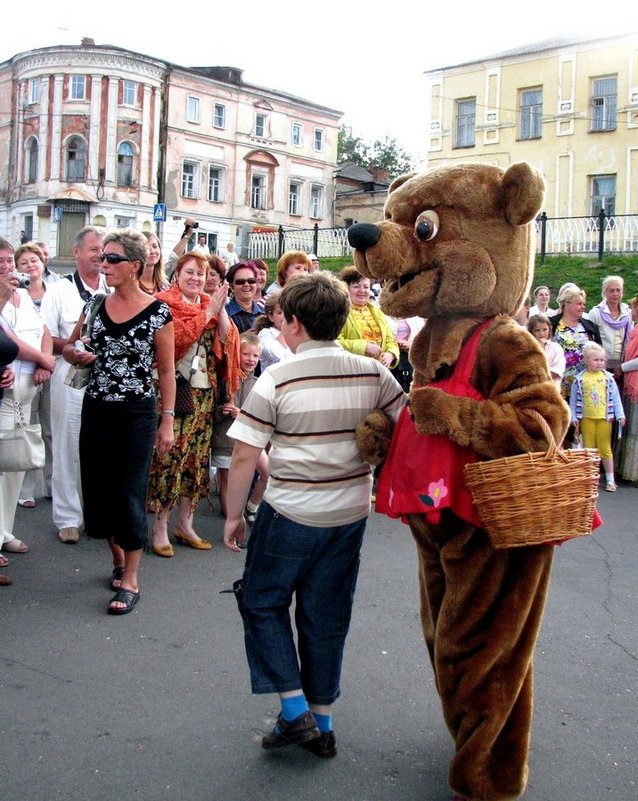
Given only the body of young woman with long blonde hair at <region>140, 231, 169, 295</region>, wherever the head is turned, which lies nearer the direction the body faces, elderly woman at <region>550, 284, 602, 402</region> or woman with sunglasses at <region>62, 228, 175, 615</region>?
the woman with sunglasses

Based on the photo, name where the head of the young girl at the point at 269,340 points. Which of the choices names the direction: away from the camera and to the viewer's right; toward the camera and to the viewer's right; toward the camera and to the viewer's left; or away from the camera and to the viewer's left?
toward the camera and to the viewer's right

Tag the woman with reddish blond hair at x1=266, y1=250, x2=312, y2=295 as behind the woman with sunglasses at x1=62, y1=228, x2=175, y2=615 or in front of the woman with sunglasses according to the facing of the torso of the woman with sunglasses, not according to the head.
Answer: behind

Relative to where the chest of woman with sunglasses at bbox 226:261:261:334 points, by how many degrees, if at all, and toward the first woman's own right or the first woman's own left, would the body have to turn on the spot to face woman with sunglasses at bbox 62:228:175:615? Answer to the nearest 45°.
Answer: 0° — they already face them

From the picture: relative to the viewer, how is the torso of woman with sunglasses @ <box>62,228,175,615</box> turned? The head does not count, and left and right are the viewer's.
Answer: facing the viewer and to the left of the viewer

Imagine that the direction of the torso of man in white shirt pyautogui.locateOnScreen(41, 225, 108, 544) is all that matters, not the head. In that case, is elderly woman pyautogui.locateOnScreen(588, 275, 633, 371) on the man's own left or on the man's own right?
on the man's own left

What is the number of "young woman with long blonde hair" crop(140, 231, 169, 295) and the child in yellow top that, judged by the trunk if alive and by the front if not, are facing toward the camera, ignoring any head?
2

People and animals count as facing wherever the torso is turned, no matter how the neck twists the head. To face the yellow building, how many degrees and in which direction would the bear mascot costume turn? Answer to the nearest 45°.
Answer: approximately 90° to its right

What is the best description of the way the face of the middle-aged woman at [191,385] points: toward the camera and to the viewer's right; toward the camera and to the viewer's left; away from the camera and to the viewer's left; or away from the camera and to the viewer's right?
toward the camera and to the viewer's right

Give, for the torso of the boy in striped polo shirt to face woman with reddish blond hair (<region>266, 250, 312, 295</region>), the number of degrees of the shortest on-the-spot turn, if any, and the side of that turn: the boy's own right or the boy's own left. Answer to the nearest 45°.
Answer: approximately 45° to the boy's own right

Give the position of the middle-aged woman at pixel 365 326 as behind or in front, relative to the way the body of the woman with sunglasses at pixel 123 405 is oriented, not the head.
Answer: behind

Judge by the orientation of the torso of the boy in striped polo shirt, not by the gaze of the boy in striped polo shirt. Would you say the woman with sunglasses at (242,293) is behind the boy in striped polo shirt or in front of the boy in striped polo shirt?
in front

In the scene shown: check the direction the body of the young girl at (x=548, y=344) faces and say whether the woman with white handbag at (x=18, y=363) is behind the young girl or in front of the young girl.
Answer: in front

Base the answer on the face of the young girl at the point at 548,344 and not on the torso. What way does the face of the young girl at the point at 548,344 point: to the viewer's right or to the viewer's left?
to the viewer's left

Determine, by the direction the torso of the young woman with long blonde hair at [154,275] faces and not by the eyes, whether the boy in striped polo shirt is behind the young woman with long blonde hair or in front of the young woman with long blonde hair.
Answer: in front

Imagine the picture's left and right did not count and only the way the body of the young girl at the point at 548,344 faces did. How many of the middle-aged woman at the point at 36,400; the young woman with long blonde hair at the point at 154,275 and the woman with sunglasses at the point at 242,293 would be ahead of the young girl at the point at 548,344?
3

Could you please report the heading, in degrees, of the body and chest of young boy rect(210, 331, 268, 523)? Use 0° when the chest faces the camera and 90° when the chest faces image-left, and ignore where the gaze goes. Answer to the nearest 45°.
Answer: approximately 0°

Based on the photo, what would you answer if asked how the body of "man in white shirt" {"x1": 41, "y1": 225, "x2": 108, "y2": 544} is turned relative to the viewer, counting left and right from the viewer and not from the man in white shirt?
facing the viewer and to the right of the viewer
